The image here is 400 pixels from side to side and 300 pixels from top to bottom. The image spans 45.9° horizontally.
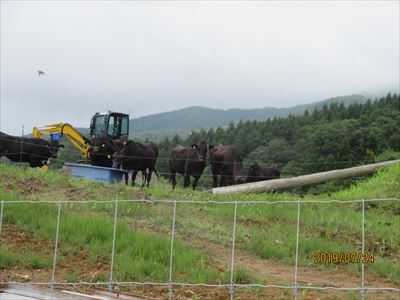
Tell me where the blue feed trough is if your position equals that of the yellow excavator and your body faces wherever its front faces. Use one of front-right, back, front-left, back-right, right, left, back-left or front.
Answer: front-left

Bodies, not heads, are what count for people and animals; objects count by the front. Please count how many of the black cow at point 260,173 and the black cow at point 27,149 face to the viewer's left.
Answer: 1

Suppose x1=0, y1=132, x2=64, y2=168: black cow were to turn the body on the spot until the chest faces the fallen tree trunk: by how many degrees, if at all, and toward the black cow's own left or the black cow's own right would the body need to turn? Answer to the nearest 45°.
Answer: approximately 45° to the black cow's own right

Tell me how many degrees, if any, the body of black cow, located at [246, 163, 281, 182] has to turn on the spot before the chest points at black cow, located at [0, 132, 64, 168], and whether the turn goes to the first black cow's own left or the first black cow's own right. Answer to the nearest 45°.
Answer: approximately 45° to the first black cow's own left

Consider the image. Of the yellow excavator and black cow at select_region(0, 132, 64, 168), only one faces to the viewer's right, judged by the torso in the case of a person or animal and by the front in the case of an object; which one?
the black cow

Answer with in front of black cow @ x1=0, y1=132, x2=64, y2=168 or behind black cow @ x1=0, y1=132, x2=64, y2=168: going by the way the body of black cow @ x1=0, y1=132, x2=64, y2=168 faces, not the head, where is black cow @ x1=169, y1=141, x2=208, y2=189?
in front

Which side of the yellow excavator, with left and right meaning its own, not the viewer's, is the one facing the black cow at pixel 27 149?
front

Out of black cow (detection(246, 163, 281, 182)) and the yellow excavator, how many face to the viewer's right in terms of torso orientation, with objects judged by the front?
0

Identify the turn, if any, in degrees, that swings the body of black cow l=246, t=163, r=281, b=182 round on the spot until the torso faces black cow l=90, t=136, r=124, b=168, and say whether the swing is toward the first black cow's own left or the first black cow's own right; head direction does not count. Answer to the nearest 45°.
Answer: approximately 45° to the first black cow's own left

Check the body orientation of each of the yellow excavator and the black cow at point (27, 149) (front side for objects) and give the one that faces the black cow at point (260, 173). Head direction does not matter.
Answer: the black cow at point (27, 149)

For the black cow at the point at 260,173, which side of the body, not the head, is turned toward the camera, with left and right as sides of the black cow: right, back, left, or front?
left

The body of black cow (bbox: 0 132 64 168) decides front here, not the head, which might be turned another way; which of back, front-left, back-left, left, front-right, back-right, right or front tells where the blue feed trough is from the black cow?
front-right

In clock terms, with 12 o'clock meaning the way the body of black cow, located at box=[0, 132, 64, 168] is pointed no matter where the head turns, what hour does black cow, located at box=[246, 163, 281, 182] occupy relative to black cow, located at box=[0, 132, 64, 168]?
black cow, located at box=[246, 163, 281, 182] is roughly at 12 o'clock from black cow, located at box=[0, 132, 64, 168].

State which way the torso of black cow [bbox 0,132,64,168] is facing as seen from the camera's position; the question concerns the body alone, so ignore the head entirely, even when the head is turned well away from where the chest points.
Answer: to the viewer's right

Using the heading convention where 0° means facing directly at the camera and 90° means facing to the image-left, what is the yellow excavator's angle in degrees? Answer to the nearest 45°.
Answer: approximately 45°
